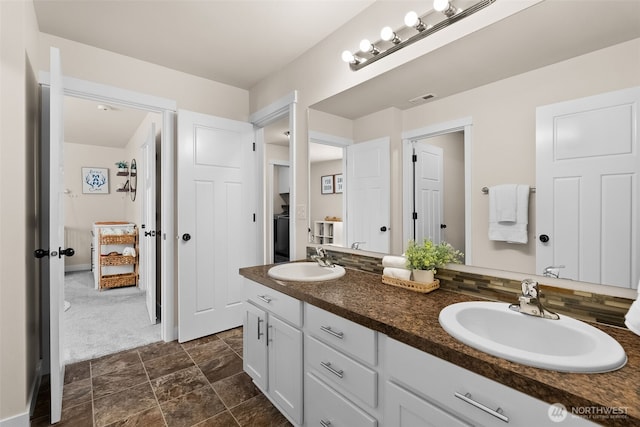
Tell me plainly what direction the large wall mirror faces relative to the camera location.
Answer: facing the viewer and to the left of the viewer

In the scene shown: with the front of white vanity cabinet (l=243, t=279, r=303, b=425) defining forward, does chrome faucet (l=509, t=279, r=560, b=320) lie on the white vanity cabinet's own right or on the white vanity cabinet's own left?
on the white vanity cabinet's own left

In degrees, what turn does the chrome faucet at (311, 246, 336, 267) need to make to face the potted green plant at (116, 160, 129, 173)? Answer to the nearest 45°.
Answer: approximately 90° to its right

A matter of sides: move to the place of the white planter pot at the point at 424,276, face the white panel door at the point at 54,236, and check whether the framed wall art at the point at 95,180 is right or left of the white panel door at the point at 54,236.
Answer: right

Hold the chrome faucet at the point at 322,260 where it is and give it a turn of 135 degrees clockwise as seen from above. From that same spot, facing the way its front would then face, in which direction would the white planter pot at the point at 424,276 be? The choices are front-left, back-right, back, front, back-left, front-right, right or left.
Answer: back-right

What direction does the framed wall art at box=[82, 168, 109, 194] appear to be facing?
toward the camera

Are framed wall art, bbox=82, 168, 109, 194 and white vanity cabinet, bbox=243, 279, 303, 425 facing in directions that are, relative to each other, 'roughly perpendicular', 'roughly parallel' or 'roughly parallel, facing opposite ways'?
roughly perpendicular

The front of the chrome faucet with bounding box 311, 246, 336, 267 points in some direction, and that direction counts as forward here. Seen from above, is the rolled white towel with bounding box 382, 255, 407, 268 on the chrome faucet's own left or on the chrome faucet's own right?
on the chrome faucet's own left

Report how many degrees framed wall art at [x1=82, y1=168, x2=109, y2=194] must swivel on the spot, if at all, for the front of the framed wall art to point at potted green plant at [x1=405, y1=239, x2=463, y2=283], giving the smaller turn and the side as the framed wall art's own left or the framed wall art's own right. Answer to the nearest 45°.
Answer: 0° — it already faces it

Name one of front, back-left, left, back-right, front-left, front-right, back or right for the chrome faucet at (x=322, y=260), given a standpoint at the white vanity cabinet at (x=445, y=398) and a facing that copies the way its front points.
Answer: right

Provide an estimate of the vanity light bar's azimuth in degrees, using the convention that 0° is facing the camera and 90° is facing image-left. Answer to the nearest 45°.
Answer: approximately 45°

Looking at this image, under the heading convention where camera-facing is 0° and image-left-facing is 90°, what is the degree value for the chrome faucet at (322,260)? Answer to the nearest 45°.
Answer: approximately 45°
